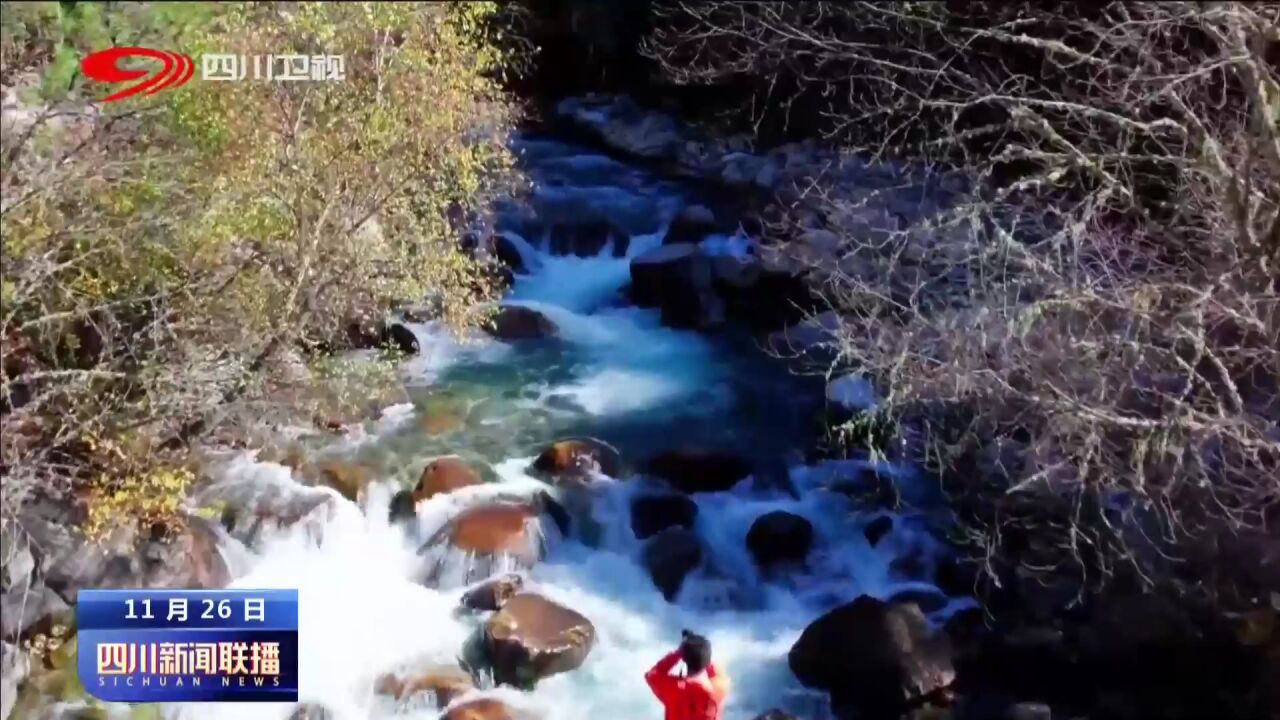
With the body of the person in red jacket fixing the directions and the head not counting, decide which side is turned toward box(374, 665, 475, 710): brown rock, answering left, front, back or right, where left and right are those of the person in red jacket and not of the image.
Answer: left

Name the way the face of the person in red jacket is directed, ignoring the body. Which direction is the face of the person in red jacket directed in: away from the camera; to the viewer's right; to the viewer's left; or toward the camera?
away from the camera

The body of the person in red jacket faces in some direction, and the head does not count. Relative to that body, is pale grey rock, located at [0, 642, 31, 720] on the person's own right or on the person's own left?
on the person's own left

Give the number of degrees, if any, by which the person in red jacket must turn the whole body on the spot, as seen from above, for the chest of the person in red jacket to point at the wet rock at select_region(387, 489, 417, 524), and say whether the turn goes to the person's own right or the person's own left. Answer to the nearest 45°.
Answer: approximately 90° to the person's own left

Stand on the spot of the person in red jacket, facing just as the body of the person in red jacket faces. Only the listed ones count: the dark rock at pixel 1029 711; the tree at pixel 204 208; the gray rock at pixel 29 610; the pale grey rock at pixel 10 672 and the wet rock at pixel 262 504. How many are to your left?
4

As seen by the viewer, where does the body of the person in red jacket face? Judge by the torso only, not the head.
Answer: away from the camera

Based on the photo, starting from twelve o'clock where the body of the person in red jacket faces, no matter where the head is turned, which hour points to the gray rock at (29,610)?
The gray rock is roughly at 9 o'clock from the person in red jacket.

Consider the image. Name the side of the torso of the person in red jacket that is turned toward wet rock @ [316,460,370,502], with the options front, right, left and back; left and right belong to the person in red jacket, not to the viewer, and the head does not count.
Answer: front
